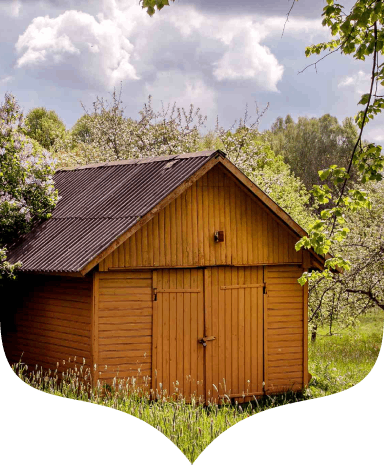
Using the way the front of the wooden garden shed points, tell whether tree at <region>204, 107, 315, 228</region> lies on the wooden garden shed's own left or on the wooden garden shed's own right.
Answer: on the wooden garden shed's own left

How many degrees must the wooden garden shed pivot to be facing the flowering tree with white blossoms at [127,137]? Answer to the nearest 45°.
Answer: approximately 135° to its left

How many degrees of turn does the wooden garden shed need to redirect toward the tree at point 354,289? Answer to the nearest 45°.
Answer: approximately 45° to its left

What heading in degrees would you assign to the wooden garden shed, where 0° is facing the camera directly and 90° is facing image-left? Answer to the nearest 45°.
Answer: approximately 315°
